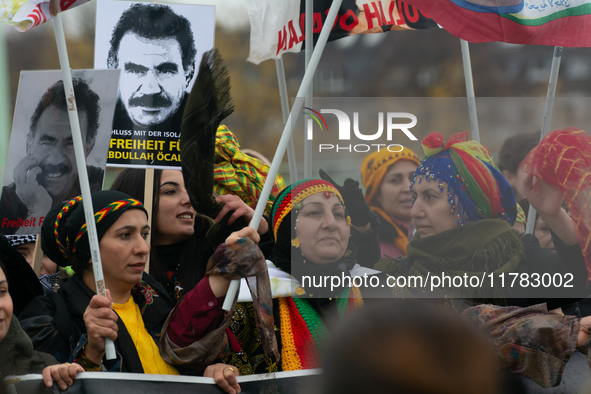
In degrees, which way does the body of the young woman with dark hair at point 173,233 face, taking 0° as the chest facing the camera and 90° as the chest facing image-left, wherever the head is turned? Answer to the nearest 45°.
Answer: approximately 315°

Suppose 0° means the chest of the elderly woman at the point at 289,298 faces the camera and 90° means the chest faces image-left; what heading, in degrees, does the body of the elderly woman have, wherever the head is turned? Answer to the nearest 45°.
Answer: approximately 315°

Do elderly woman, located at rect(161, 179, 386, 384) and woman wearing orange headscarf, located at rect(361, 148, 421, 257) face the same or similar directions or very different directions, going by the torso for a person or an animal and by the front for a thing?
same or similar directions

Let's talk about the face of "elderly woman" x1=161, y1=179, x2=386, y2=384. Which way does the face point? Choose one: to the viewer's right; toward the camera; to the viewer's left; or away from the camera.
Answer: toward the camera

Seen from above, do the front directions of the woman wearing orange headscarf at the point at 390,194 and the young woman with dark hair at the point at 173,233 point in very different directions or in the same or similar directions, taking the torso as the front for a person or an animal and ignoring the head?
same or similar directions

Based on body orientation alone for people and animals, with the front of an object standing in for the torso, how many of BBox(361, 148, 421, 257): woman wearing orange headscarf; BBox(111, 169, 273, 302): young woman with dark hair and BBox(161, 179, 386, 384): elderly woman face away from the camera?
0
